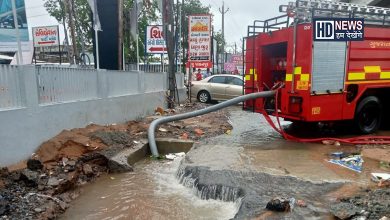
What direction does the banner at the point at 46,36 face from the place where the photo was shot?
facing the viewer

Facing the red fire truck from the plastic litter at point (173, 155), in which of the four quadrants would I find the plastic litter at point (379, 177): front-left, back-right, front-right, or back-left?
front-right

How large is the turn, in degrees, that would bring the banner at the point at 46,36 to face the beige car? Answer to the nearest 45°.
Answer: approximately 45° to its left

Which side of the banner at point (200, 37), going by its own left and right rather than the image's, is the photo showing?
front

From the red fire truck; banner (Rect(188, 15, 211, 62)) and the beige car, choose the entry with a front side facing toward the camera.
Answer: the banner
